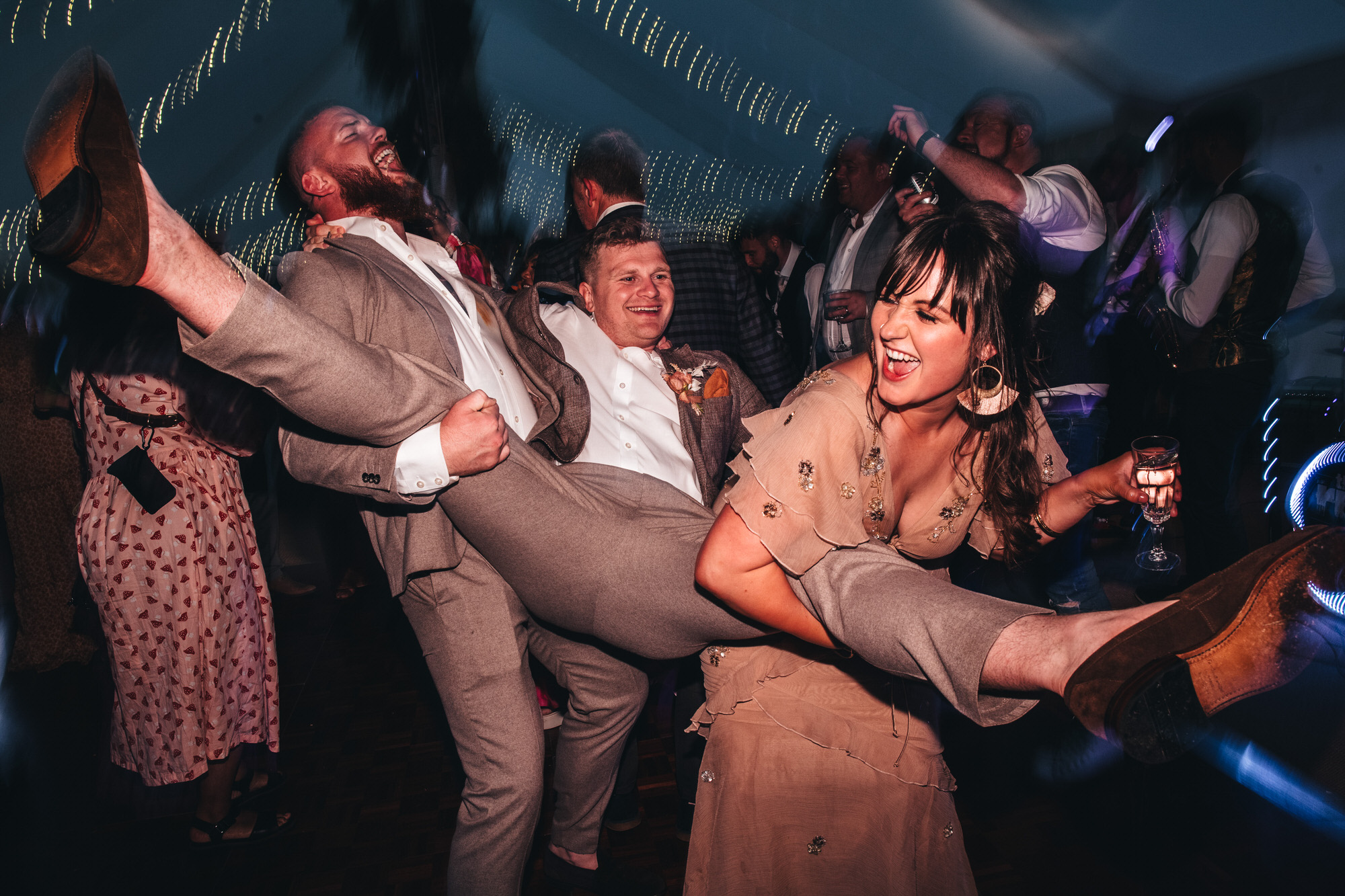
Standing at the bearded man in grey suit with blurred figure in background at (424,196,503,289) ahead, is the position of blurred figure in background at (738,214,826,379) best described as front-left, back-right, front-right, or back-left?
front-right

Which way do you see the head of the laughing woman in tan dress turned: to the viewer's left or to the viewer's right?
to the viewer's left

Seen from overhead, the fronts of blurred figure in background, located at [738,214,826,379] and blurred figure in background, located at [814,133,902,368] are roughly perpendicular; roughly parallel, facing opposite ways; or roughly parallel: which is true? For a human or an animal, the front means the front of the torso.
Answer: roughly parallel

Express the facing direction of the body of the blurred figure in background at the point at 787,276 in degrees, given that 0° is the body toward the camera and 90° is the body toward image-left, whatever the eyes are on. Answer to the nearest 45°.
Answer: approximately 45°

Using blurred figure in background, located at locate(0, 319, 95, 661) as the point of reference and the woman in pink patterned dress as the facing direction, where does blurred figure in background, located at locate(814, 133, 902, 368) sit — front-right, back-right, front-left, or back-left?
front-left

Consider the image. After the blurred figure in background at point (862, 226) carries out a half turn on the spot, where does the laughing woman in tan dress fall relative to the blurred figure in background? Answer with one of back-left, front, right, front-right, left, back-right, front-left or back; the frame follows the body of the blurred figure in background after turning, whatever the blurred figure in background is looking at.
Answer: back-right

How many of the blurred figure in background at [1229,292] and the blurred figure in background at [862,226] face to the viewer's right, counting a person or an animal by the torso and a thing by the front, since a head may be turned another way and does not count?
0

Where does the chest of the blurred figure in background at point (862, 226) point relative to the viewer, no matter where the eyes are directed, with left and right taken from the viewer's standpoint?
facing the viewer and to the left of the viewer
